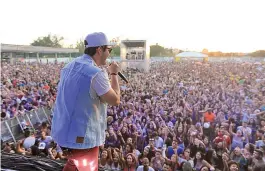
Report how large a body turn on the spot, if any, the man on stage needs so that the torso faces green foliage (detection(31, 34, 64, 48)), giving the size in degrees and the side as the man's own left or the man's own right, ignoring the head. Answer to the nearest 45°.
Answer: approximately 45° to the man's own left

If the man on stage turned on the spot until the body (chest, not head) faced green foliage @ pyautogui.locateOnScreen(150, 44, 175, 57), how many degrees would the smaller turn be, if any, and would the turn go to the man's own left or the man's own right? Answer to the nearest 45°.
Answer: approximately 45° to the man's own left

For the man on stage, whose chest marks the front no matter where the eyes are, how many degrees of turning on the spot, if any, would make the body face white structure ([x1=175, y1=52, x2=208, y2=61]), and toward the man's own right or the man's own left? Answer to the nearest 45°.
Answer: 0° — they already face it

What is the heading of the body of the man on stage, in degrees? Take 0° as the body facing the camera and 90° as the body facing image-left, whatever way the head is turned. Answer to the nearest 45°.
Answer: approximately 225°

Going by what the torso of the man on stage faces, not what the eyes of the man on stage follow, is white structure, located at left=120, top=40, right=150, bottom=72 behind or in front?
in front

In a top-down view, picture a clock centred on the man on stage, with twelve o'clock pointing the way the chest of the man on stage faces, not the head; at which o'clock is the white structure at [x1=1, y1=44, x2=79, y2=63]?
The white structure is roughly at 10 o'clock from the man on stage.

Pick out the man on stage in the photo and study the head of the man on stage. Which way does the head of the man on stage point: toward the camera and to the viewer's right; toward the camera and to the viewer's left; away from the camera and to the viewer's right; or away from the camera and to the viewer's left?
away from the camera and to the viewer's right
